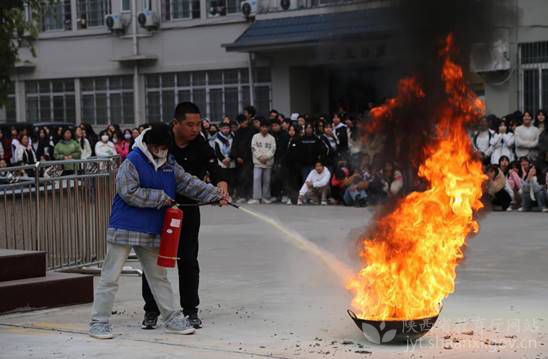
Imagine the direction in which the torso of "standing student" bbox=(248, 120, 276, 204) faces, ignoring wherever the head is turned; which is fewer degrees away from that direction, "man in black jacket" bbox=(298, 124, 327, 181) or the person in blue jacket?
the person in blue jacket

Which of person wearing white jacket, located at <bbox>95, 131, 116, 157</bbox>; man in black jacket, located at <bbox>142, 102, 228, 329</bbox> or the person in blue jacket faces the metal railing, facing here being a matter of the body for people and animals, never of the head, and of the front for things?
the person wearing white jacket

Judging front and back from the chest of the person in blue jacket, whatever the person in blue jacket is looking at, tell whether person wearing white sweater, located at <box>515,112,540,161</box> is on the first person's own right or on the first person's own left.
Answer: on the first person's own left

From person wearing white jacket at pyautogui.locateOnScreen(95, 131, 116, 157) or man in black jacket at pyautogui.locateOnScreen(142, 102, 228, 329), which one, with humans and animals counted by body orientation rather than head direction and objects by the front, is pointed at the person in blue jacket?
the person wearing white jacket

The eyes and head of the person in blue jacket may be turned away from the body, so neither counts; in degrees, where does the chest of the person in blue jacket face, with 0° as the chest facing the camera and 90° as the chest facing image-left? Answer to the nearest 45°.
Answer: approximately 315°

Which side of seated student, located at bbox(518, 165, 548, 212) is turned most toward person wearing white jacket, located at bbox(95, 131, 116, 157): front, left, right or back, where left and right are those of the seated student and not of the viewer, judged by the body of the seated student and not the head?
right

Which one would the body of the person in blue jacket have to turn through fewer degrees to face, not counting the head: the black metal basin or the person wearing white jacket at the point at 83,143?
the black metal basin
